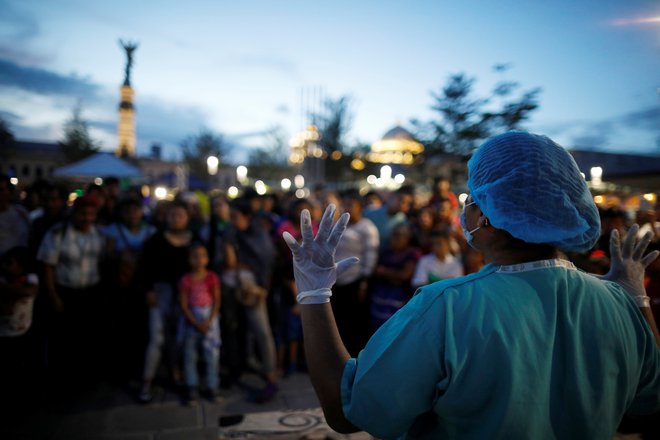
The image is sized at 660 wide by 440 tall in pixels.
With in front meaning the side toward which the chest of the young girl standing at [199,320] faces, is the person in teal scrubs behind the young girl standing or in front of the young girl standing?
in front

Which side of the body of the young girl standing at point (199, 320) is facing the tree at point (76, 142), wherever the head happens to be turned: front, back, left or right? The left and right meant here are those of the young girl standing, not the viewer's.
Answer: back

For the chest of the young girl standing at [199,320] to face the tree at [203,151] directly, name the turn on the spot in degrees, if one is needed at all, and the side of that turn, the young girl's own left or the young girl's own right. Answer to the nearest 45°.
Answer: approximately 180°

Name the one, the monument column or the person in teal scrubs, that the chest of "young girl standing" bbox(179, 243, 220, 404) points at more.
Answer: the person in teal scrubs

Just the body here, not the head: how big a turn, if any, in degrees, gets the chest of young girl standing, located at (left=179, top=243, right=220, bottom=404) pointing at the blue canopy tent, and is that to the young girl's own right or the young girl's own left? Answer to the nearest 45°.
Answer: approximately 180°

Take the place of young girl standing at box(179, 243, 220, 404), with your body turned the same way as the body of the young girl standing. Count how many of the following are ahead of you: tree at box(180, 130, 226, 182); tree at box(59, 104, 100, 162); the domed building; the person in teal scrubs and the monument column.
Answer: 1

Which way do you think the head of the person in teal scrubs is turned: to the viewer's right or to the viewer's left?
to the viewer's left

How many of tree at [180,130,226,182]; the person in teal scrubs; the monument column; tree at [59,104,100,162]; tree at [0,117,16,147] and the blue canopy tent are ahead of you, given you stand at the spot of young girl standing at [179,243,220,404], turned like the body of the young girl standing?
1

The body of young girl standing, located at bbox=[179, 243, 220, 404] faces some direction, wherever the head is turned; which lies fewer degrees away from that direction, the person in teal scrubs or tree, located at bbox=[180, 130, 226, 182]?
the person in teal scrubs

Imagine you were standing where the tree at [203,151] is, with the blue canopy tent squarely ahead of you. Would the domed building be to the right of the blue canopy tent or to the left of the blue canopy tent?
left

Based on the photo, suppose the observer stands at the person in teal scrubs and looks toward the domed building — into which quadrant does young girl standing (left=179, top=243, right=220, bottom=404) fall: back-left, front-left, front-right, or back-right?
front-left

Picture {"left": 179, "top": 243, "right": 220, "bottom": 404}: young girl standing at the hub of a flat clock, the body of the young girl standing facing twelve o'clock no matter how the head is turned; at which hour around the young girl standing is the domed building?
The domed building is roughly at 7 o'clock from the young girl standing.

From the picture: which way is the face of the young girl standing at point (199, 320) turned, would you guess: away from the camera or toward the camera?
toward the camera

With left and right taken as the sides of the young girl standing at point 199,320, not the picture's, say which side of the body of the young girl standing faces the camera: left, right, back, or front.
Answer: front

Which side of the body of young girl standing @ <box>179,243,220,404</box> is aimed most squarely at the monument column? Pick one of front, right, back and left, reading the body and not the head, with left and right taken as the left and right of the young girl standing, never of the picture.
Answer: back

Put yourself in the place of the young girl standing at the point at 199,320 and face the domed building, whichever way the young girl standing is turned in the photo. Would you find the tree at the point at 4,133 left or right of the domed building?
left

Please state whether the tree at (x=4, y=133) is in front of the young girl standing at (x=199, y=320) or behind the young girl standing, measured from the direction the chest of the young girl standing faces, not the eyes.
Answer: behind

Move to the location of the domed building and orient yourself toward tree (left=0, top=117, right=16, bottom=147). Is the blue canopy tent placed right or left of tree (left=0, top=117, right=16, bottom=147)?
left
